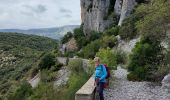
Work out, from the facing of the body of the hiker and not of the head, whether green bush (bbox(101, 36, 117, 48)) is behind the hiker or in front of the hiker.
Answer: behind

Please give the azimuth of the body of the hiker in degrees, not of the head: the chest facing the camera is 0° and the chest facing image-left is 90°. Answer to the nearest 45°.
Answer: approximately 45°

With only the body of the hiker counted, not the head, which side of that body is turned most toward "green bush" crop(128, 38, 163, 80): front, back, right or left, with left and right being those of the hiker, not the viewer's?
back

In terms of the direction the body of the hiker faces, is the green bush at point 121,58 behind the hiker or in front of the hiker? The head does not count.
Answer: behind
